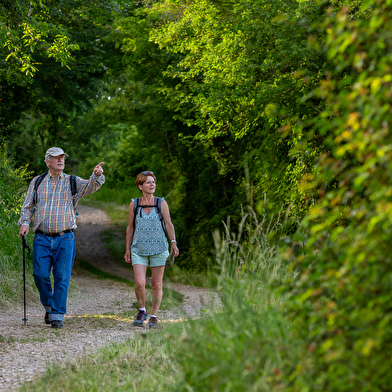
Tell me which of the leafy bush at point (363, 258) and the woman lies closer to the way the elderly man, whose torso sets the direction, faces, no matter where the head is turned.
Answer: the leafy bush

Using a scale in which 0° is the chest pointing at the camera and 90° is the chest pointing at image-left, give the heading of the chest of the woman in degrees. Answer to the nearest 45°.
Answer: approximately 0°

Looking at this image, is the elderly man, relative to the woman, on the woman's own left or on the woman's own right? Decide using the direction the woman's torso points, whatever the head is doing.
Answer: on the woman's own right

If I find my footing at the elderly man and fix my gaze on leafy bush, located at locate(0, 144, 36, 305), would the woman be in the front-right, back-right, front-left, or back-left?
back-right

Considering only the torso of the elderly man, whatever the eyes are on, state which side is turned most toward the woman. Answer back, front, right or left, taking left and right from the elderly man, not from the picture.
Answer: left

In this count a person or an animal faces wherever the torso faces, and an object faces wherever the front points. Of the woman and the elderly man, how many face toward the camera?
2

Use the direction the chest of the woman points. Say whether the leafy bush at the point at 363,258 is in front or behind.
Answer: in front

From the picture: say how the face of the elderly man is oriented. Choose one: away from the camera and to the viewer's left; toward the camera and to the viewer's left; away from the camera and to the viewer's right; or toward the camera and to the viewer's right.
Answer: toward the camera and to the viewer's right

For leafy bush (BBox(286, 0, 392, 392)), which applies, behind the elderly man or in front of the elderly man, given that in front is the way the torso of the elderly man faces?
in front

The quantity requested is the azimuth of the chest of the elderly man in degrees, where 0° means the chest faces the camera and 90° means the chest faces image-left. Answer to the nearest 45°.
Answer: approximately 0°
